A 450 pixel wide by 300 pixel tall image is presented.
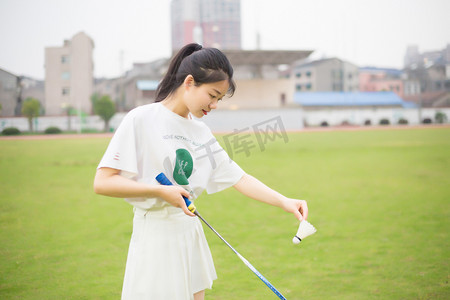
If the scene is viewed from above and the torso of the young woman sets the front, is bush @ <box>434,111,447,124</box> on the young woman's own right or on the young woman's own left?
on the young woman's own left

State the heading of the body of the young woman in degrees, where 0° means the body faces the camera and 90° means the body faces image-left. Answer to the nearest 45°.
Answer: approximately 315°

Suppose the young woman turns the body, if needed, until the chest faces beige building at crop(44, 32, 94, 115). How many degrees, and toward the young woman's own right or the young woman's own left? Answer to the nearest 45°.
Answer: approximately 135° to the young woman's own left

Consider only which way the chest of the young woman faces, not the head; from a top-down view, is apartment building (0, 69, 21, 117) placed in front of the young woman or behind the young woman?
behind

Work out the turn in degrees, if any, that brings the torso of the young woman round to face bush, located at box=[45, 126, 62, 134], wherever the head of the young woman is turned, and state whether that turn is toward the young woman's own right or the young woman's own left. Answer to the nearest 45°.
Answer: approximately 135° to the young woman's own left

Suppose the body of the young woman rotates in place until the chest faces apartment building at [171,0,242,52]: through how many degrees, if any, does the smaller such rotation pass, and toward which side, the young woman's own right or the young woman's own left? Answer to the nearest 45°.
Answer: approximately 135° to the young woman's own left

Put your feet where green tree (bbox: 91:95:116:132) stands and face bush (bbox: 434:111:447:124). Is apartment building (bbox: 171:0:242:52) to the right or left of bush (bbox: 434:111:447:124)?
left

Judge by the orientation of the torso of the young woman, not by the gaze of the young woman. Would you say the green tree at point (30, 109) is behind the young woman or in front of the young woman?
behind
